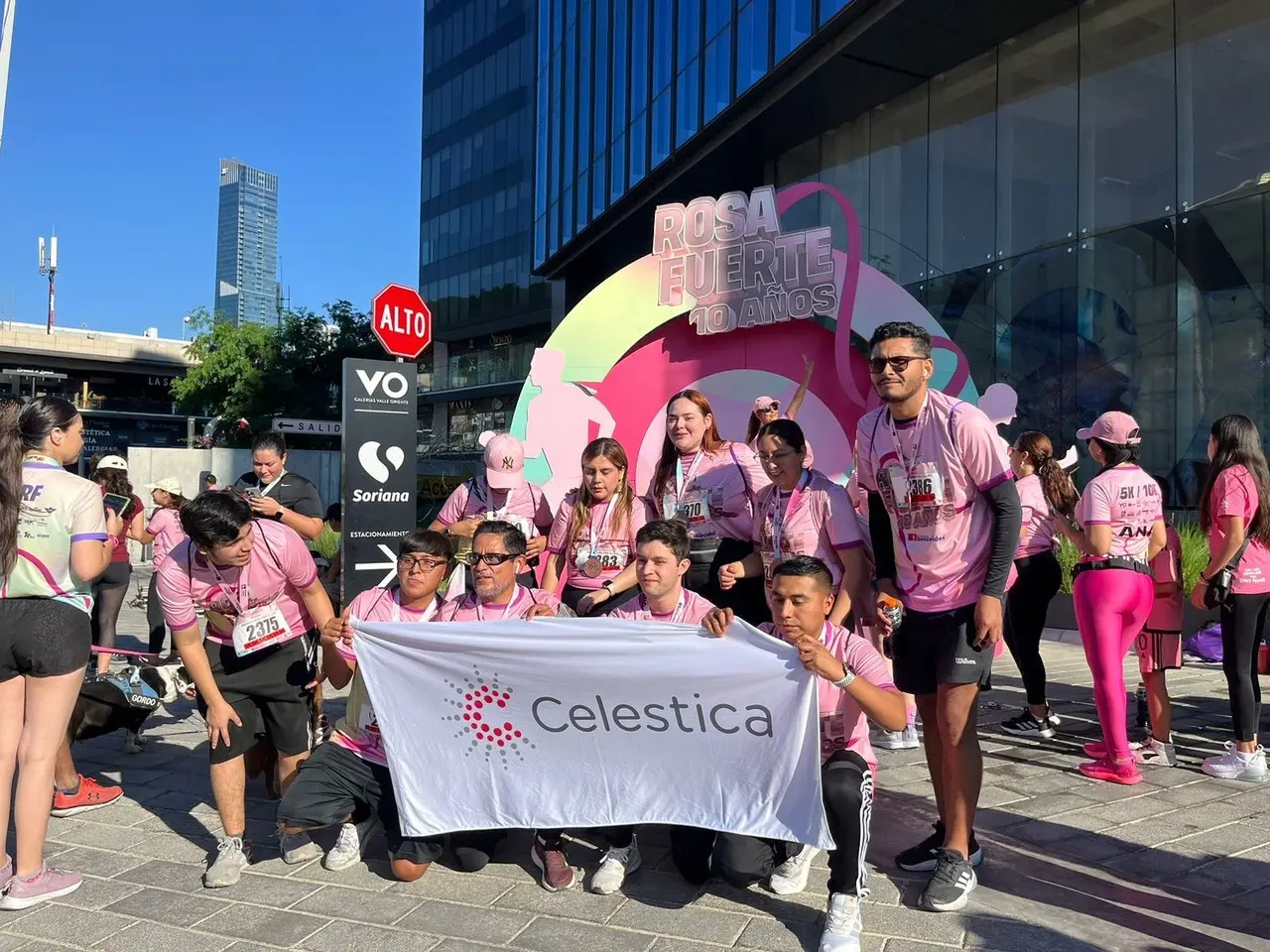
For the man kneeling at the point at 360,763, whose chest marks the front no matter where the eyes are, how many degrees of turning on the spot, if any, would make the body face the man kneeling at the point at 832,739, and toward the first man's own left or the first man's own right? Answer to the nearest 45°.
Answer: approximately 45° to the first man's own left

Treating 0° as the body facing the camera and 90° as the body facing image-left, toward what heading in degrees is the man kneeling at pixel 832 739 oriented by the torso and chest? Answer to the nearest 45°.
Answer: approximately 45°

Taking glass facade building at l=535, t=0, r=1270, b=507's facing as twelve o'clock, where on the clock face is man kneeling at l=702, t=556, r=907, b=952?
The man kneeling is roughly at 11 o'clock from the glass facade building.

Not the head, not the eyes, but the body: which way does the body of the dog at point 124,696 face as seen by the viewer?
to the viewer's right

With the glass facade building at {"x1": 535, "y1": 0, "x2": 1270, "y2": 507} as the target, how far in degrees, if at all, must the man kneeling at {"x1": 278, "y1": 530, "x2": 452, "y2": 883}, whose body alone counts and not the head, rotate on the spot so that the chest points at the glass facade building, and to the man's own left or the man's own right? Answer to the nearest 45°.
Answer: approximately 135° to the man's own left

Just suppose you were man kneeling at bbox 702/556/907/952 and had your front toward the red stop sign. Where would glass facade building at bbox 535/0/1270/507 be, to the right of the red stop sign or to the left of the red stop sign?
right

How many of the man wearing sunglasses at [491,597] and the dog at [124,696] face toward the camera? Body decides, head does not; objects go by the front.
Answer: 1

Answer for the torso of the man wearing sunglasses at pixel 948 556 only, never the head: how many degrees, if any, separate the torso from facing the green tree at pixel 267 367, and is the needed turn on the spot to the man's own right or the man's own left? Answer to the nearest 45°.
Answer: approximately 90° to the man's own right

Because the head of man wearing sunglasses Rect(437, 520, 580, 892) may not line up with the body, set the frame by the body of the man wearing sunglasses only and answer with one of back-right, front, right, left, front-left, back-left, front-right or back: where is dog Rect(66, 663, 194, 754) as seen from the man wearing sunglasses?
back-right

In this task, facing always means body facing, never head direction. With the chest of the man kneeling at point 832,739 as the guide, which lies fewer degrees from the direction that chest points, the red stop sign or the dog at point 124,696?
the dog
